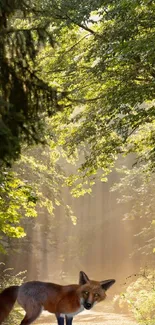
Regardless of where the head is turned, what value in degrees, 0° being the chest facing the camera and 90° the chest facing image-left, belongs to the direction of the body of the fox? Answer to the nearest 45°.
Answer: approximately 270°
